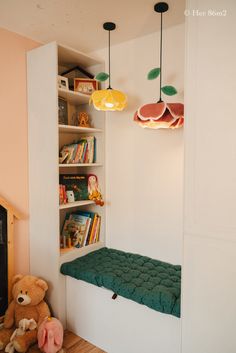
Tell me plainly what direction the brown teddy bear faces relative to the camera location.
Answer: facing the viewer and to the left of the viewer

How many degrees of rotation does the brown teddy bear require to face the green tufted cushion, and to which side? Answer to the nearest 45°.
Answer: approximately 90° to its left

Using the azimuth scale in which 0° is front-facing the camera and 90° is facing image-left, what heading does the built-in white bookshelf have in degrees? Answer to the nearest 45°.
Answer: approximately 315°

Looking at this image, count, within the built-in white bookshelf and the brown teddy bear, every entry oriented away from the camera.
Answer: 0

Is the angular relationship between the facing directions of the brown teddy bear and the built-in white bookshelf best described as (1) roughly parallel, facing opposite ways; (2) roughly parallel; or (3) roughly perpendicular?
roughly perpendicular
